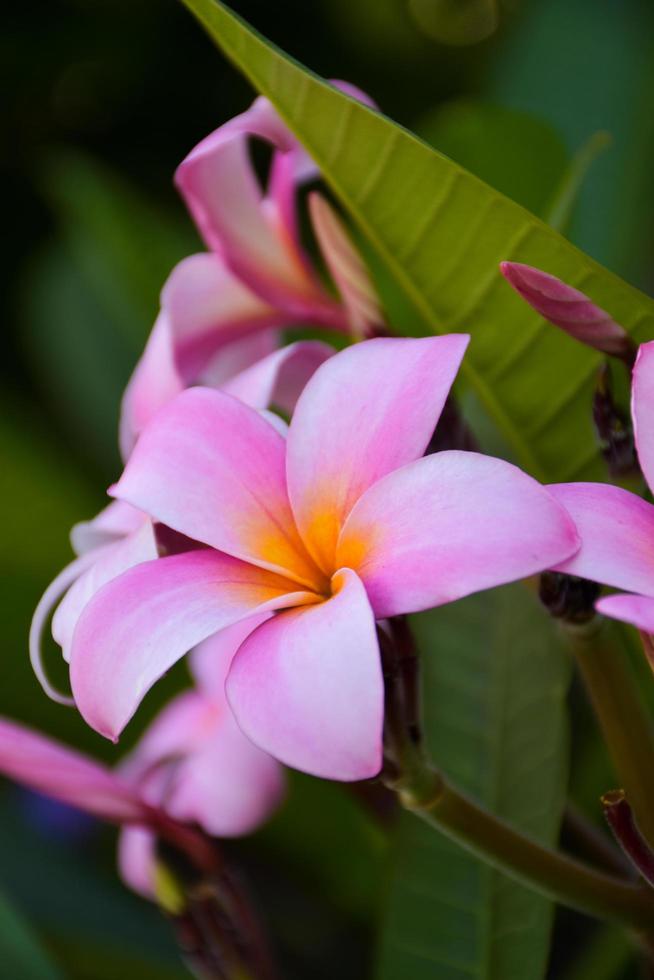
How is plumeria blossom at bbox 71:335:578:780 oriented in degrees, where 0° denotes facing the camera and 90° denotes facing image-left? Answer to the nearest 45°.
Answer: approximately 0°
